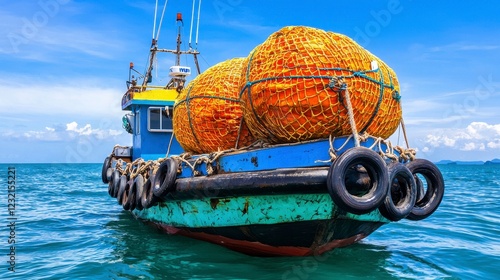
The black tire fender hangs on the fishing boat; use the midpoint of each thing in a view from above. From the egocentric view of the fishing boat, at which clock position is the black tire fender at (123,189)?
The black tire fender is roughly at 6 o'clock from the fishing boat.

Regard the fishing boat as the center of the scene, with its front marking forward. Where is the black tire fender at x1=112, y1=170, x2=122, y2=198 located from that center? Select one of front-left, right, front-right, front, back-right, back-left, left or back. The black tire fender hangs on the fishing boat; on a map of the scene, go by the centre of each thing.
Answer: back

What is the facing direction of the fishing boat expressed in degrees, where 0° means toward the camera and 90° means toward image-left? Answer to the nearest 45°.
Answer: approximately 315°
